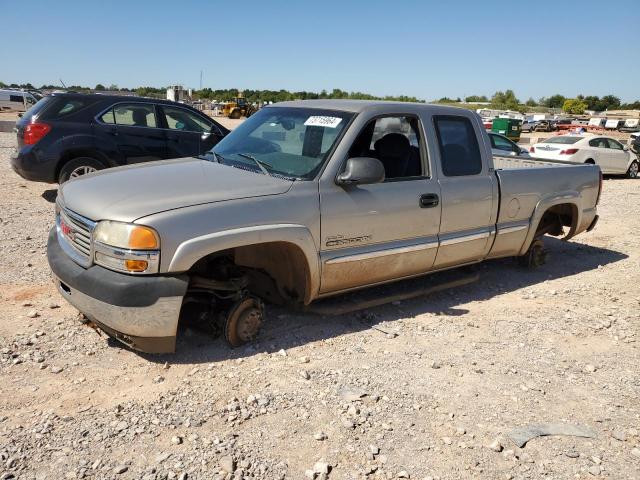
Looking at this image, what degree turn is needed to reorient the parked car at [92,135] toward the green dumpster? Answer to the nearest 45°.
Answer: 0° — it already faces it

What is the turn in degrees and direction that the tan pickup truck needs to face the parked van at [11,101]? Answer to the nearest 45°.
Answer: approximately 90° to its right

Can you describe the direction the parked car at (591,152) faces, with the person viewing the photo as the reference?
facing away from the viewer and to the right of the viewer

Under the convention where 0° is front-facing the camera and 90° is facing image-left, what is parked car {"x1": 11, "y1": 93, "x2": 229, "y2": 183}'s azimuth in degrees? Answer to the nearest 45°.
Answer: approximately 225°

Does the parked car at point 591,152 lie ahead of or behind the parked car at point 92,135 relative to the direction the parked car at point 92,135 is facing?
ahead

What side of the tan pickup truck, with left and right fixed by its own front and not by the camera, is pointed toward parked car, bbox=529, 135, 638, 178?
back

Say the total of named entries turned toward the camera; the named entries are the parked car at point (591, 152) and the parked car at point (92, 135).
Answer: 0

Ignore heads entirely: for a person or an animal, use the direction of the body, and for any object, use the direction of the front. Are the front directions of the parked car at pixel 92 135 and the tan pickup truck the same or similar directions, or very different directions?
very different directions

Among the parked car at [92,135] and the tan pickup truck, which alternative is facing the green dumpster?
the parked car

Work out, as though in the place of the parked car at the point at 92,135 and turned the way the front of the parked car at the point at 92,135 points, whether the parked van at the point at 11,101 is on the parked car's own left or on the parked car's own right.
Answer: on the parked car's own left

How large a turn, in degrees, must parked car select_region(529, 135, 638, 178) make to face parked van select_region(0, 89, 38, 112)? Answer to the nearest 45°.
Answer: approximately 135° to its left

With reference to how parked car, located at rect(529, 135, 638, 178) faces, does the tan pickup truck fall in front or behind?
behind

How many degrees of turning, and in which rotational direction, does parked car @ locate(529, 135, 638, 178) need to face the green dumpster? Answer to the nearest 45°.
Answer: approximately 45° to its left

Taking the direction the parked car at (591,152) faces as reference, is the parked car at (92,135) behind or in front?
behind
